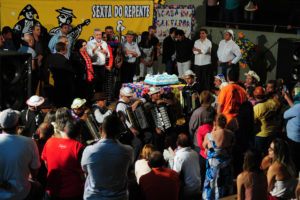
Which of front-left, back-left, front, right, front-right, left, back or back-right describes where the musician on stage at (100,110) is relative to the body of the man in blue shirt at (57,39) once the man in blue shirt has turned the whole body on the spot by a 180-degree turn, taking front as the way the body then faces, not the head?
back

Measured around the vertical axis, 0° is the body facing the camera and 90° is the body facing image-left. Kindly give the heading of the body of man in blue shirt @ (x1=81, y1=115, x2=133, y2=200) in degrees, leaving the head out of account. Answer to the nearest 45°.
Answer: approximately 180°

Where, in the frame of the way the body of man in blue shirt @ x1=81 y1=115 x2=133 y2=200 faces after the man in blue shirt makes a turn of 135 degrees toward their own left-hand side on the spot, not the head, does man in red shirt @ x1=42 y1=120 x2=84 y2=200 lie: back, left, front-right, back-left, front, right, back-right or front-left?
right

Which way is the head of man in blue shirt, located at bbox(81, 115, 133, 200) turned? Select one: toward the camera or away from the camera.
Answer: away from the camera

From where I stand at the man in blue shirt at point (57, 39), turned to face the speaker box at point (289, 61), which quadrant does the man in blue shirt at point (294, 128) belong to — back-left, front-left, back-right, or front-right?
front-right

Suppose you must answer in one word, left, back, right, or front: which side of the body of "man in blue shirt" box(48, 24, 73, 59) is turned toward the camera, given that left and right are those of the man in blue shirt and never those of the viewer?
front

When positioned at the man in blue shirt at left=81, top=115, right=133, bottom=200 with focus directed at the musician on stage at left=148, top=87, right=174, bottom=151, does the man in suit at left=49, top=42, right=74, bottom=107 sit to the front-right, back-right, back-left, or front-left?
front-left

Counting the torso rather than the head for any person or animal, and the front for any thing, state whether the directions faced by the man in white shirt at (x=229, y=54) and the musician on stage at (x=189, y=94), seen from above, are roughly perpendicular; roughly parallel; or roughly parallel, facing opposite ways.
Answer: roughly parallel

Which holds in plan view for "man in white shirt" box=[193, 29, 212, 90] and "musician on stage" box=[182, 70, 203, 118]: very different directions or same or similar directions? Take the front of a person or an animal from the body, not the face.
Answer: same or similar directions

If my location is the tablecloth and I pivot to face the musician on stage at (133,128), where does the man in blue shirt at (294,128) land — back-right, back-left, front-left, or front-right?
front-left

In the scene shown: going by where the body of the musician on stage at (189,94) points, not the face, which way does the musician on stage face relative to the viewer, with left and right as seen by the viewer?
facing the viewer and to the left of the viewer
